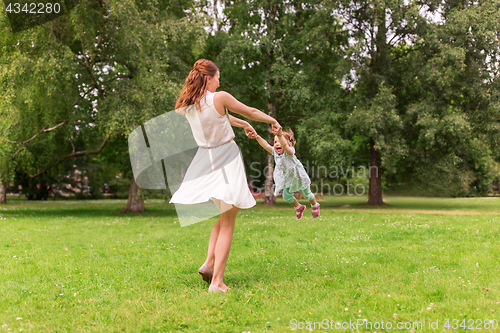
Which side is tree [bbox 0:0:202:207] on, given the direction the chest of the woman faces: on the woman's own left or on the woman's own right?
on the woman's own left

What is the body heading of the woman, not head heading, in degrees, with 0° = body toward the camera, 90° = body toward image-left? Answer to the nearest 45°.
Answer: approximately 225°
